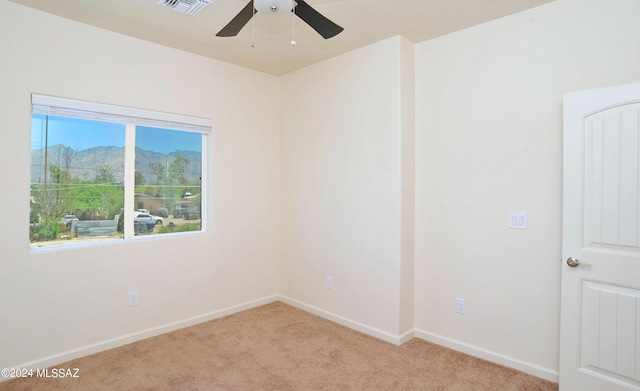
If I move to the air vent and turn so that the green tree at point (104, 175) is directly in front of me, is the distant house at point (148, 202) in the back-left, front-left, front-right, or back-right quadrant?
front-right

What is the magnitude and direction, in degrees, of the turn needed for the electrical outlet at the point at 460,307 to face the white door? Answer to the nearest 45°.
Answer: approximately 90° to its left

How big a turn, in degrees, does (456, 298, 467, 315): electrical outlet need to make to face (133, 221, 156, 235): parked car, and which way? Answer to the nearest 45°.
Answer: approximately 45° to its right

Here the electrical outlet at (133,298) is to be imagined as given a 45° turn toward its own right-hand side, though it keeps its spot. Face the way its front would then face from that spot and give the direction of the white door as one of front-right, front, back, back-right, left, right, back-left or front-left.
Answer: front-left

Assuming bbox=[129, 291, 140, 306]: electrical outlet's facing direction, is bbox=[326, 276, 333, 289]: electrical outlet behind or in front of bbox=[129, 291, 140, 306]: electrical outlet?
in front

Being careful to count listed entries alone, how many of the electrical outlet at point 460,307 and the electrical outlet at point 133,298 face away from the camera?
0

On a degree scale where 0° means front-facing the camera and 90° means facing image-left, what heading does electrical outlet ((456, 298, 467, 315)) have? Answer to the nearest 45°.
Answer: approximately 45°

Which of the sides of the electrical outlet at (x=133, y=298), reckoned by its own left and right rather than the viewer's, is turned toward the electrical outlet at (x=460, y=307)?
front

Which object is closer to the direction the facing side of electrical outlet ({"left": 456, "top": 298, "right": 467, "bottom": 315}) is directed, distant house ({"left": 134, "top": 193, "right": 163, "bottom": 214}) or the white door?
the distant house

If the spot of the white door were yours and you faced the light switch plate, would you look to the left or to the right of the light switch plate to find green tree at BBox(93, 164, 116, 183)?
left
